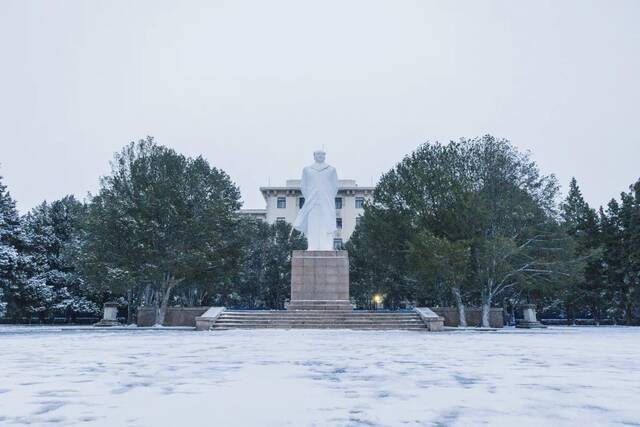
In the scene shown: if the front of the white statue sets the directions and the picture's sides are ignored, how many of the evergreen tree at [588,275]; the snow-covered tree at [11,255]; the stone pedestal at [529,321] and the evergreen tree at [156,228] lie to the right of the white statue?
2

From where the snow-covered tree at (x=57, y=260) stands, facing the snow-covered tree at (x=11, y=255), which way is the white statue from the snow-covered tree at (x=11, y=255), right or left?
left

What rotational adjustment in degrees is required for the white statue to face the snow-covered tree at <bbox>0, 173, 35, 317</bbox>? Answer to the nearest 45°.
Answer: approximately 90° to its right

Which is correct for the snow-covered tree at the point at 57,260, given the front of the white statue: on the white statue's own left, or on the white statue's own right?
on the white statue's own right

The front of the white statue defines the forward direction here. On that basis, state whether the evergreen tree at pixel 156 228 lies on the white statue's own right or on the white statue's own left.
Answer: on the white statue's own right

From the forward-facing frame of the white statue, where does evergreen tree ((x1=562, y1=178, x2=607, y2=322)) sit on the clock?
The evergreen tree is roughly at 8 o'clock from the white statue.

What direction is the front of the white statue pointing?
toward the camera

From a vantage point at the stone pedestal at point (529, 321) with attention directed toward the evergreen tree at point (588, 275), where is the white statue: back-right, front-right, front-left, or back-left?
back-left

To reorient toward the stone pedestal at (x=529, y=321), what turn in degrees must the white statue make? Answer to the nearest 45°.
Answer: approximately 90° to its left
